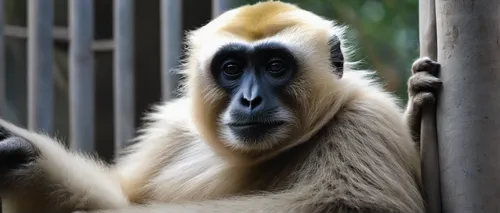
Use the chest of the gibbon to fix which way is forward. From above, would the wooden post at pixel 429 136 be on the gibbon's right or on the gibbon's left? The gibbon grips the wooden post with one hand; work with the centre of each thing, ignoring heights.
on the gibbon's left

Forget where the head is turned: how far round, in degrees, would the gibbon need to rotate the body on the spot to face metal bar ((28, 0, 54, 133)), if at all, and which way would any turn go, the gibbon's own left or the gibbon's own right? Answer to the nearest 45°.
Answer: approximately 90° to the gibbon's own right

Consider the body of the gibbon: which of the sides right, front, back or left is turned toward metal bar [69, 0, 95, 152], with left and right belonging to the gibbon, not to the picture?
right

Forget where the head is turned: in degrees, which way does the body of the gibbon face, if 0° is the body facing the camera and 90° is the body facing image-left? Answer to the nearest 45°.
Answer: approximately 45°
